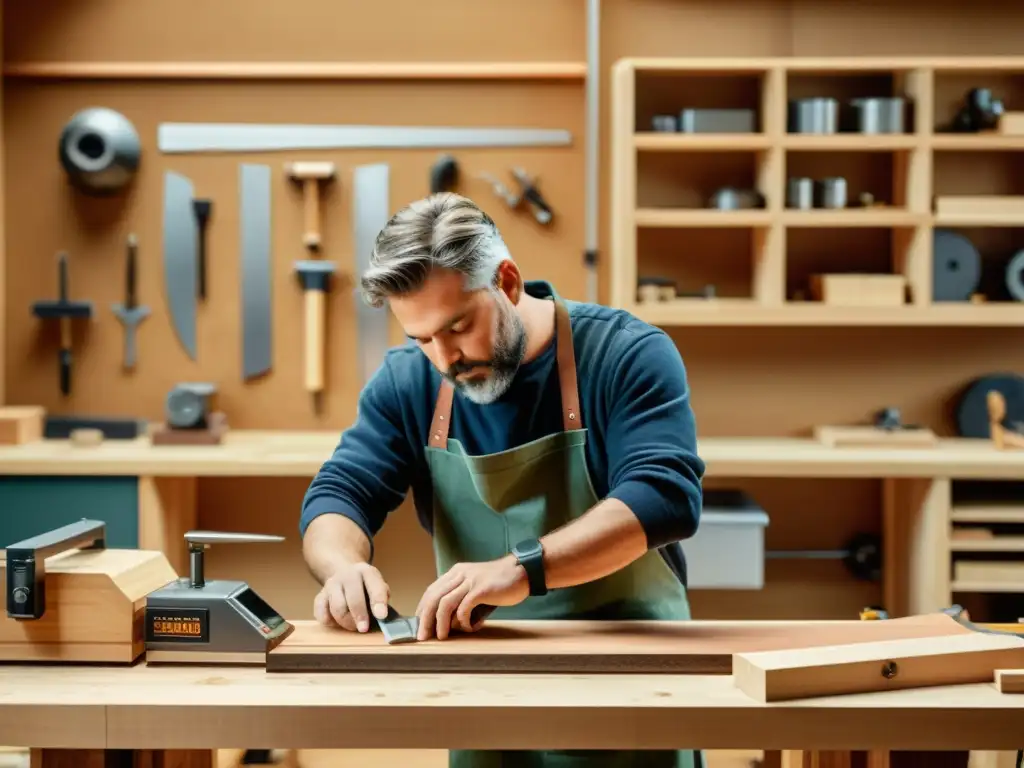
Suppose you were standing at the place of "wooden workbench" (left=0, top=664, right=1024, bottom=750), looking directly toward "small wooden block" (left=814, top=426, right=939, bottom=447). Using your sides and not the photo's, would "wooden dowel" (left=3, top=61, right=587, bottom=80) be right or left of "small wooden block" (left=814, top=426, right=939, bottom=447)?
left

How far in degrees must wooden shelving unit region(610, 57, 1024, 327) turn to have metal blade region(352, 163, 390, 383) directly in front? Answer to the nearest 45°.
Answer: approximately 90° to its right

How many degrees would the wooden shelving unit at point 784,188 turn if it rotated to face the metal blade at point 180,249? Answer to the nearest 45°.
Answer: approximately 90° to its right

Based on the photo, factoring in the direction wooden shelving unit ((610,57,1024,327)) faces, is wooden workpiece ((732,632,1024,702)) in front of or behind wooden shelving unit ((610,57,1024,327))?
in front

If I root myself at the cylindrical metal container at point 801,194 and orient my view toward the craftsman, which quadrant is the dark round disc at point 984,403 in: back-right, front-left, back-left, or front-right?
back-left

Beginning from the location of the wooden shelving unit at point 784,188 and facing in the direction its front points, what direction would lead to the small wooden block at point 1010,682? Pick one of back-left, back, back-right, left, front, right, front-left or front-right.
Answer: front

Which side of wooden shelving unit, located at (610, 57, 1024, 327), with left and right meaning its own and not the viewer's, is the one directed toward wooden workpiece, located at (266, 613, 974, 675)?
front

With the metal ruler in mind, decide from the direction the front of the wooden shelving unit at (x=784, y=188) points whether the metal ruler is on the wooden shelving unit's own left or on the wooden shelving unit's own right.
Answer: on the wooden shelving unit's own right

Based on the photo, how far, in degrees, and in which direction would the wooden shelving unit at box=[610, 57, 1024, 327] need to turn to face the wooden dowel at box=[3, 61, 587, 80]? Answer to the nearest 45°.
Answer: approximately 90° to its right

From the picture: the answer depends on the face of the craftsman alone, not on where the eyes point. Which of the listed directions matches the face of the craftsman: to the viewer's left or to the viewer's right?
to the viewer's left

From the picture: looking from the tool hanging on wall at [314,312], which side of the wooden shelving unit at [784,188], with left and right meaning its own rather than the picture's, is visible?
right

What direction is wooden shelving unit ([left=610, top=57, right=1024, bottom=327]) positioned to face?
toward the camera

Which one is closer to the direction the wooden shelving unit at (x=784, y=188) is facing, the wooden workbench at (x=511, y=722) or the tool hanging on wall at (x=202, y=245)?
the wooden workbench

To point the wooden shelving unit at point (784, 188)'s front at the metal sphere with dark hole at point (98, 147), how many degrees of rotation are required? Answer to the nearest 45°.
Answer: approximately 90° to its right

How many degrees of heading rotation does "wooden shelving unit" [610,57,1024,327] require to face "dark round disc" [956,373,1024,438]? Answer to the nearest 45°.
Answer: approximately 135° to its left
